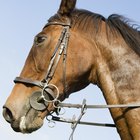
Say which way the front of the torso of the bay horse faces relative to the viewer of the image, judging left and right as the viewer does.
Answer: facing to the left of the viewer
